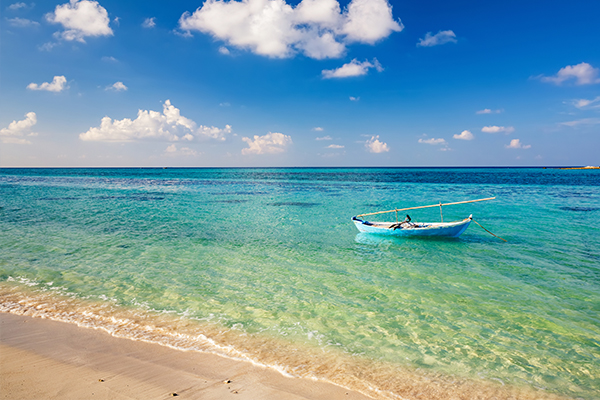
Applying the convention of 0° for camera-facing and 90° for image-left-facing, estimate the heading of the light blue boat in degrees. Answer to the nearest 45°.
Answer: approximately 270°
